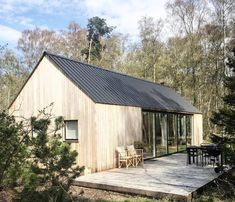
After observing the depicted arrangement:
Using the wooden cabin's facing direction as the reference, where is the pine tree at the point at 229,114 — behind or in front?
in front

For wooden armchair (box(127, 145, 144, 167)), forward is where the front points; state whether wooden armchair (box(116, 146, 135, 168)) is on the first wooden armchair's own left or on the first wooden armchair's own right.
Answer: on the first wooden armchair's own right

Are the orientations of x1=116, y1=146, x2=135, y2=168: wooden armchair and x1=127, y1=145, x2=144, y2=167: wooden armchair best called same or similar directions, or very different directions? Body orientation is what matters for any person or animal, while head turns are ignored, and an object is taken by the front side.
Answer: same or similar directions

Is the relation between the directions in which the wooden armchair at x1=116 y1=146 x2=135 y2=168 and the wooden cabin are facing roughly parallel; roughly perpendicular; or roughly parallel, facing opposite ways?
roughly parallel

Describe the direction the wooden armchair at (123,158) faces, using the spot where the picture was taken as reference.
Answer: facing the viewer and to the right of the viewer

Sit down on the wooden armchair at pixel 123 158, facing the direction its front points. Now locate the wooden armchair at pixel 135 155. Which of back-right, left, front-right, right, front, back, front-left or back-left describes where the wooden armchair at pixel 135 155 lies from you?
left

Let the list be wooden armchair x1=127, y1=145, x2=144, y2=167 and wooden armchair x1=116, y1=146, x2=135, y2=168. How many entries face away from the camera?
0
